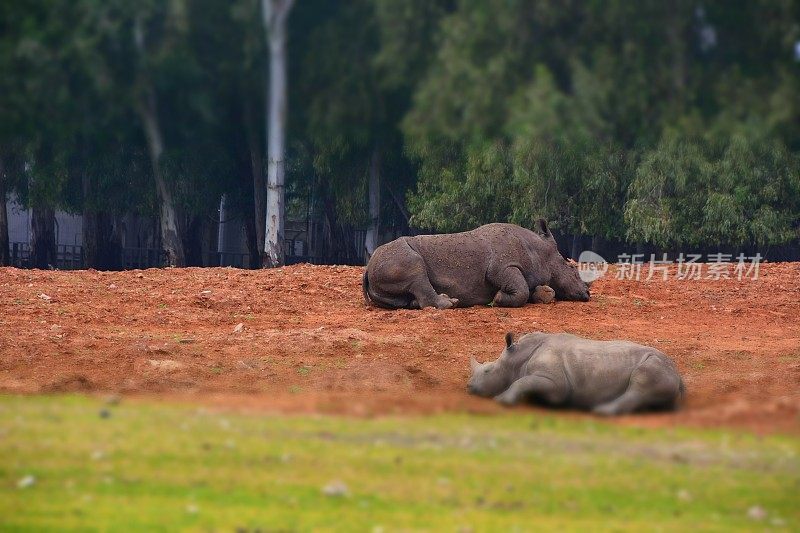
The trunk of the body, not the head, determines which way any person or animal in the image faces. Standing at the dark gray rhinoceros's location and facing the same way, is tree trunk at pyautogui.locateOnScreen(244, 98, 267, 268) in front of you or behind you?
behind

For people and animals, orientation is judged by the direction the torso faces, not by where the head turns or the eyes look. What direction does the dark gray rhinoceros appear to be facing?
to the viewer's right

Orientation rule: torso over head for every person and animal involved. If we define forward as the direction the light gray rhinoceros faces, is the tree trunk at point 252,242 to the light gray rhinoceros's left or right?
on its right

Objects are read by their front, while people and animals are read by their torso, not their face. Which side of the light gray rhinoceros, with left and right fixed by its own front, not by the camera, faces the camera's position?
left

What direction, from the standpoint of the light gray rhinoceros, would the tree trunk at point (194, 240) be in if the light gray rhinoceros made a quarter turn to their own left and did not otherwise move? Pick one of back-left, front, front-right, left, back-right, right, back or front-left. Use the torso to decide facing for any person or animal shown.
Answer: back-right

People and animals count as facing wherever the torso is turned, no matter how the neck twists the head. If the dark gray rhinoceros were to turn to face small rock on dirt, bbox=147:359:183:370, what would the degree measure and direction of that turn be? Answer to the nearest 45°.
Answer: approximately 135° to its right

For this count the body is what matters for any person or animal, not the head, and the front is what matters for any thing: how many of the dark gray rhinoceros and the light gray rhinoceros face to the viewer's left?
1

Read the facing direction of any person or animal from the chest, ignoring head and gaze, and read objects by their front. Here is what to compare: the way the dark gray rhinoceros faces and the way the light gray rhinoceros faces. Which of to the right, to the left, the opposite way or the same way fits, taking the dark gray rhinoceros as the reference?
the opposite way

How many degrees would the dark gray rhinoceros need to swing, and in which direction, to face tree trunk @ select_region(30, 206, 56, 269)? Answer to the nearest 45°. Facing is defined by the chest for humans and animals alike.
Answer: approximately 135° to its left

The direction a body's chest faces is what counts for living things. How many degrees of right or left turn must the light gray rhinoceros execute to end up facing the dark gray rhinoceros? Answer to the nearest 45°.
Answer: approximately 90° to its right

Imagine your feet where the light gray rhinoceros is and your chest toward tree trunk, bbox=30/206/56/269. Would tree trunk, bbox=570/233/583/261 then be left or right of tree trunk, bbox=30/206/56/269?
right
